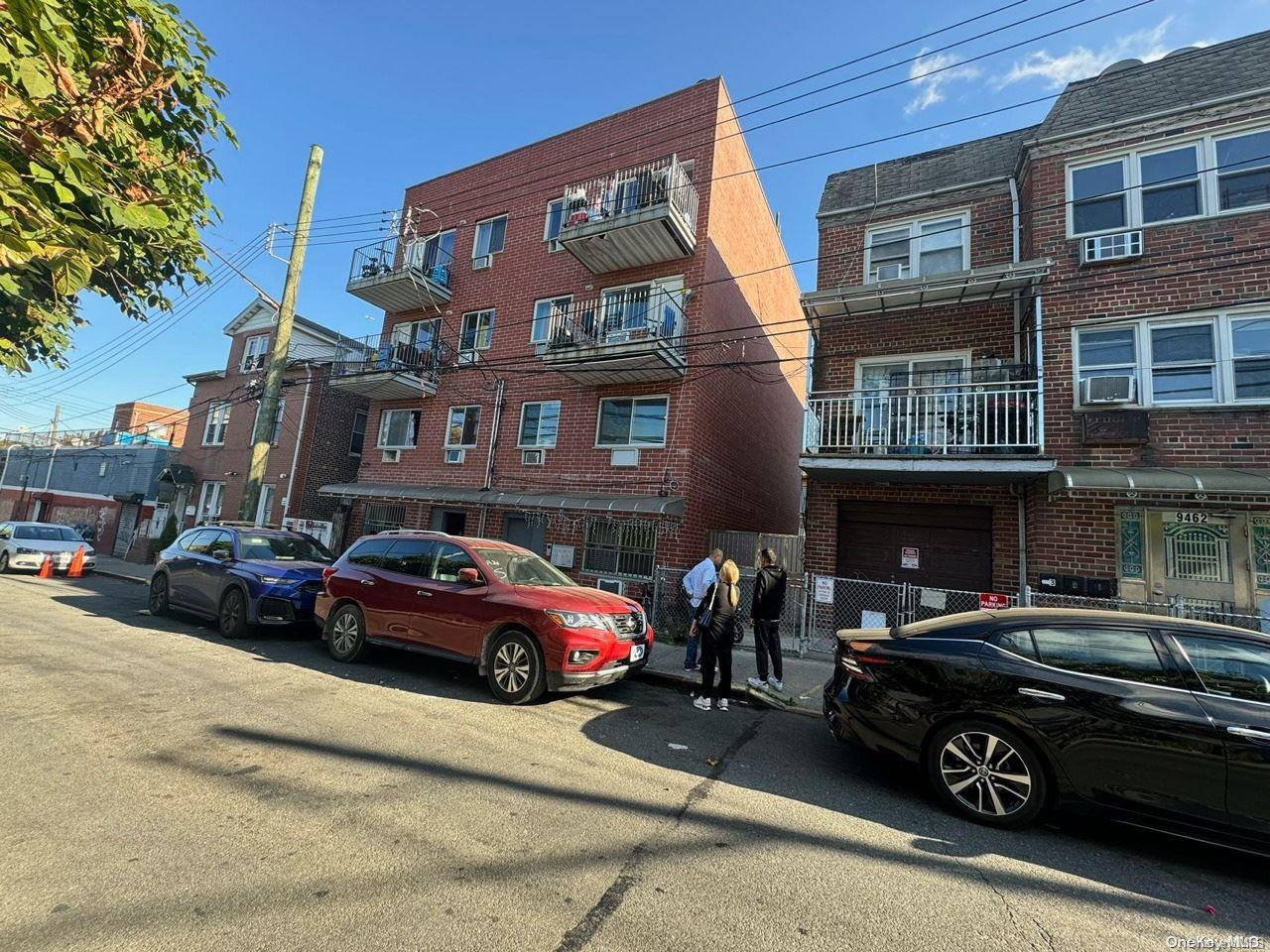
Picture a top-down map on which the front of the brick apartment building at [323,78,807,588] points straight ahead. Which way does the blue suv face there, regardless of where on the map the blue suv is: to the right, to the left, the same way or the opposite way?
to the left

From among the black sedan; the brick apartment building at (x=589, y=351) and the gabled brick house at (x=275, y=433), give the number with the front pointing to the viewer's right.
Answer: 1

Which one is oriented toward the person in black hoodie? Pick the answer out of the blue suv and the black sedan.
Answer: the blue suv

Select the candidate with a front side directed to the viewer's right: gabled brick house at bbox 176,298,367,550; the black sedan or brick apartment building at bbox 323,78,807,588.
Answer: the black sedan

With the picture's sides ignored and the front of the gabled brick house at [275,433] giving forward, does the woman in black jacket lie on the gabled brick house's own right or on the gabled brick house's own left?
on the gabled brick house's own left

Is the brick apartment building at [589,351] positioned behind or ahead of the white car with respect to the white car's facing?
ahead

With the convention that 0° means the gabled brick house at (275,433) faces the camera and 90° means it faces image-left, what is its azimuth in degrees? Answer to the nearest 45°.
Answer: approximately 45°

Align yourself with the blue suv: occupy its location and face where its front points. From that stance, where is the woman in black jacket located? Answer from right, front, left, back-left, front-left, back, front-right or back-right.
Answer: front

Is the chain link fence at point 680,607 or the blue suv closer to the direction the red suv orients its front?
the chain link fence

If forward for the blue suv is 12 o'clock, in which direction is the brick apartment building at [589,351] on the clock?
The brick apartment building is roughly at 10 o'clock from the blue suv.

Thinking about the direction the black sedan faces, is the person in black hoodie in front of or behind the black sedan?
behind

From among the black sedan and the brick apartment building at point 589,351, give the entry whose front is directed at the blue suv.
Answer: the brick apartment building

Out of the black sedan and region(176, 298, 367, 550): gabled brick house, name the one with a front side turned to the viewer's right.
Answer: the black sedan

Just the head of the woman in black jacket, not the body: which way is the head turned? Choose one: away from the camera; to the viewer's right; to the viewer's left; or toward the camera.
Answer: away from the camera

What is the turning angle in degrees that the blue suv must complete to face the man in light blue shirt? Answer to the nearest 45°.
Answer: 0° — it already faces them

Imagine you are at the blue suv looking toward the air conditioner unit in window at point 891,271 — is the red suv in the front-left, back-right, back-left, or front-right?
front-right

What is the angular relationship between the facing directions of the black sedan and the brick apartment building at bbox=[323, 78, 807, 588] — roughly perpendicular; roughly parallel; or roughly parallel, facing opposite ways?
roughly perpendicular

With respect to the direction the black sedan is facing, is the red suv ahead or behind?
behind

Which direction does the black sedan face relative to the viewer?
to the viewer's right

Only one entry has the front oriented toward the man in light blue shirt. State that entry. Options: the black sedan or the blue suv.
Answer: the blue suv

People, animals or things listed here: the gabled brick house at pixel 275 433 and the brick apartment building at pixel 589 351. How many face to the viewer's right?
0
